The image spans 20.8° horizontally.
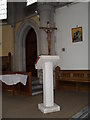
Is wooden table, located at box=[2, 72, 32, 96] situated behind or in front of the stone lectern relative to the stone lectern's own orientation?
behind

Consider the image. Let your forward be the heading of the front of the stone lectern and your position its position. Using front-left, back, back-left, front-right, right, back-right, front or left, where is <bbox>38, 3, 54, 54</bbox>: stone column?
back-left

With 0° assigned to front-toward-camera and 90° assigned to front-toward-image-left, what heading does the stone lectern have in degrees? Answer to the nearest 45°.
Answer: approximately 315°
